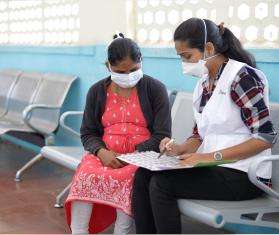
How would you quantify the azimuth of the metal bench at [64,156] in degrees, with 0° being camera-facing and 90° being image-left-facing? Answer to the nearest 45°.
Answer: approximately 45°

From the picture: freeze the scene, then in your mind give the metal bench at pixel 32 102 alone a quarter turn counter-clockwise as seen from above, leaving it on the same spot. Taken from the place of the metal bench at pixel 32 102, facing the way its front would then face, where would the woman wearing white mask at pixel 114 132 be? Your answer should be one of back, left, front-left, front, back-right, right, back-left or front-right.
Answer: front-right

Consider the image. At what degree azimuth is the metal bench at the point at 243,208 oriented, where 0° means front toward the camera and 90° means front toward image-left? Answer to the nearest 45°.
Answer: approximately 45°

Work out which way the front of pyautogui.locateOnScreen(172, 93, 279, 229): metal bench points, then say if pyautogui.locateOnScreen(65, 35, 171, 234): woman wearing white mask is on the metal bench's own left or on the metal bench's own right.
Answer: on the metal bench's own right

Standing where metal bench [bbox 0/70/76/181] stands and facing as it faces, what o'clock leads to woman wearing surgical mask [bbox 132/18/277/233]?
The woman wearing surgical mask is roughly at 10 o'clock from the metal bench.

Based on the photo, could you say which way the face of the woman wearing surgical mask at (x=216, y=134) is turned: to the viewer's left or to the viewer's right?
to the viewer's left

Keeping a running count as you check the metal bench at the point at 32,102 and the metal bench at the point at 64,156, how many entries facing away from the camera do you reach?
0
